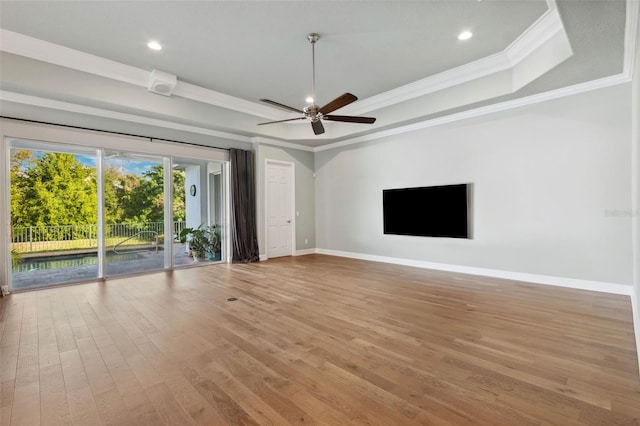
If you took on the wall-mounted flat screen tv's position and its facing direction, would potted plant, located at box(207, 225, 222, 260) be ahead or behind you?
ahead

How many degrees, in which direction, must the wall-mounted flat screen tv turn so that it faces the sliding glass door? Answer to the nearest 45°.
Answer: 0° — it already faces it

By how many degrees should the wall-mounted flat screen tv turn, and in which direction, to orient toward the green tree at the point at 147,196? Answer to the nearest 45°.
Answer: approximately 45° to its right

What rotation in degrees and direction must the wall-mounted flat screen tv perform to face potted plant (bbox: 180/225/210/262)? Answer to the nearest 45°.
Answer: approximately 45° to its right

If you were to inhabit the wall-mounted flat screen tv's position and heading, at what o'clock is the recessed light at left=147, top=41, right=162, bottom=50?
The recessed light is roughly at 12 o'clock from the wall-mounted flat screen tv.

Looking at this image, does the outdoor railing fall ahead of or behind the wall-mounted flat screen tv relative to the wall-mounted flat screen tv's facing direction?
ahead

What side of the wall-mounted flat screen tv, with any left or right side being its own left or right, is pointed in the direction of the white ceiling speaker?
front

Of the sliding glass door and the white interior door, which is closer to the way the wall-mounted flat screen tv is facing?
the sliding glass door

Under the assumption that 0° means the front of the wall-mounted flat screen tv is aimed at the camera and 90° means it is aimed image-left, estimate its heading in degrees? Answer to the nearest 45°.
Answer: approximately 45°

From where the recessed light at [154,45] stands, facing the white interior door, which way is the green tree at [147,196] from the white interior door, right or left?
left
